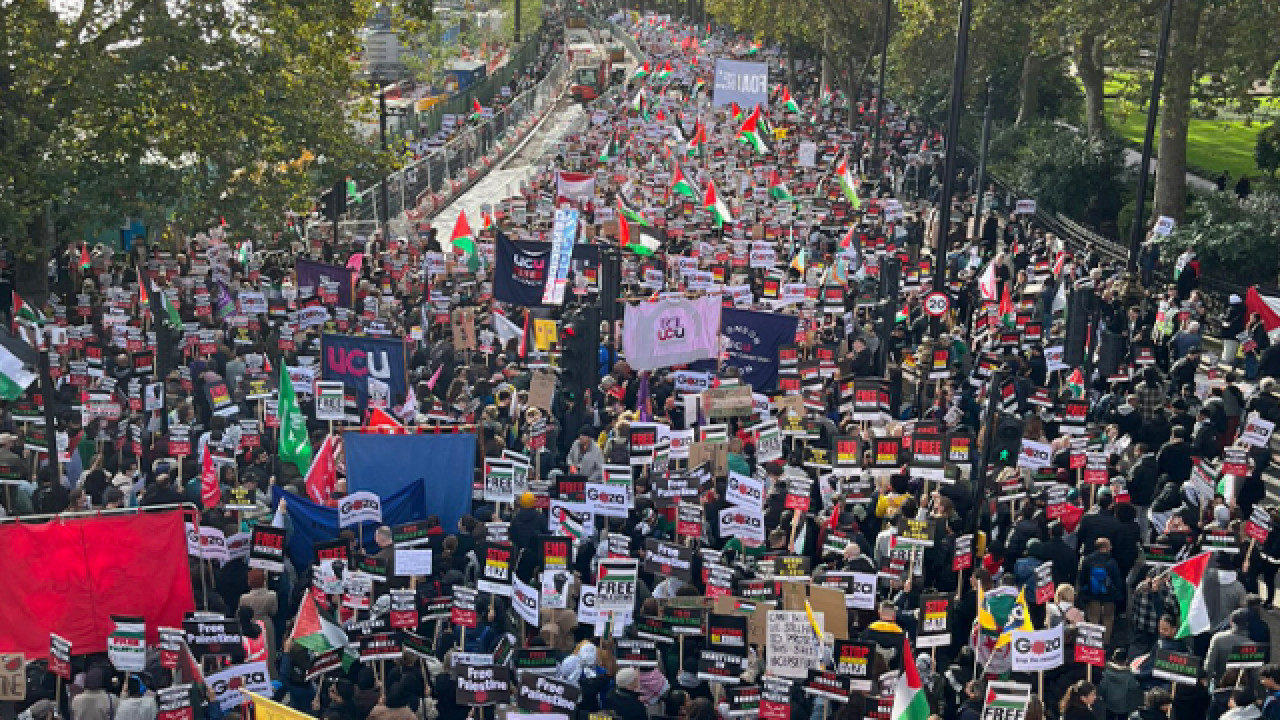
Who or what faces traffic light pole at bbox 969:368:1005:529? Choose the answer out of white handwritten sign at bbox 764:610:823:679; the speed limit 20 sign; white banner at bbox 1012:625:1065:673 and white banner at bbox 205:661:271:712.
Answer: the speed limit 20 sign

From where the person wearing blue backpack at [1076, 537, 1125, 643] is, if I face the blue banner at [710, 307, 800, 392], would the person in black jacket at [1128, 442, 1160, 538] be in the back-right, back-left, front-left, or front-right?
front-right

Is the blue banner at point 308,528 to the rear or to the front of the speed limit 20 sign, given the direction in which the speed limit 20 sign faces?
to the front

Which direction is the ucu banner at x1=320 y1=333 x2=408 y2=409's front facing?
toward the camera

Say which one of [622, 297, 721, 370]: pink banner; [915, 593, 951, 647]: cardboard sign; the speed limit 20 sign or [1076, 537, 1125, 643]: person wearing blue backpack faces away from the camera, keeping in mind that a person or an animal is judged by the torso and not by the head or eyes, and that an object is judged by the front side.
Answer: the person wearing blue backpack

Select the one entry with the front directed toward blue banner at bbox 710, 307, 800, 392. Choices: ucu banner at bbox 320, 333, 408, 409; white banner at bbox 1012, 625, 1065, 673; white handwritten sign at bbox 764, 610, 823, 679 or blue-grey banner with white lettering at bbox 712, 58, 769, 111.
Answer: the blue-grey banner with white lettering

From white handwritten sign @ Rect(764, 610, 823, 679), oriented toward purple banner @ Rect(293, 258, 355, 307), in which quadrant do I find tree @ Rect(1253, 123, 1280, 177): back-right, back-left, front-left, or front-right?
front-right

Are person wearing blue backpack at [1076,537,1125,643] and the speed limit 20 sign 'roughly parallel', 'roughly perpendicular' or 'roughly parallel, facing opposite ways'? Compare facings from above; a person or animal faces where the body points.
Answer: roughly parallel, facing opposite ways

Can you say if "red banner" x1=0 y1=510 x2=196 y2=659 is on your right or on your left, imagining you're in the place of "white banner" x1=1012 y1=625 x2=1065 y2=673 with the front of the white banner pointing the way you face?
on your right

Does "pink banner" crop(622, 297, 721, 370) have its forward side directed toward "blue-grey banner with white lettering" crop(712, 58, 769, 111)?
no

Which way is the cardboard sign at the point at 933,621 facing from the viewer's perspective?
toward the camera

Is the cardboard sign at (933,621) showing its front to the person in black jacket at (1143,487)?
no

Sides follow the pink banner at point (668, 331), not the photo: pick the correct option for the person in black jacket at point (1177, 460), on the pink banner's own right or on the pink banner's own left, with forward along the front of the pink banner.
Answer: on the pink banner's own left

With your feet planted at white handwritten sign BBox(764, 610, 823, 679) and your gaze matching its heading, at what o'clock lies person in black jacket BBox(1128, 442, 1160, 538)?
The person in black jacket is roughly at 7 o'clock from the white handwritten sign.

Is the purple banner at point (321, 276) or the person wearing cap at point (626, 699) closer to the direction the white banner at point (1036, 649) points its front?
the person wearing cap

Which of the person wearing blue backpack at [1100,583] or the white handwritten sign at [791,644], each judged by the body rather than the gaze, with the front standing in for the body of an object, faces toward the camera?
the white handwritten sign

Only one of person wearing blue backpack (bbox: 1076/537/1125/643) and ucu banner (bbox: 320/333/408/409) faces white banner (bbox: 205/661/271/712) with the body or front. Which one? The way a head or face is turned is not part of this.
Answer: the ucu banner

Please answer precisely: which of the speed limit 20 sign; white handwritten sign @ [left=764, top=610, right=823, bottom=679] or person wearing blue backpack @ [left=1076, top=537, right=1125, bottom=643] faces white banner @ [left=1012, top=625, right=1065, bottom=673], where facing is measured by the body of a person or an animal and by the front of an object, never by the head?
the speed limit 20 sign
